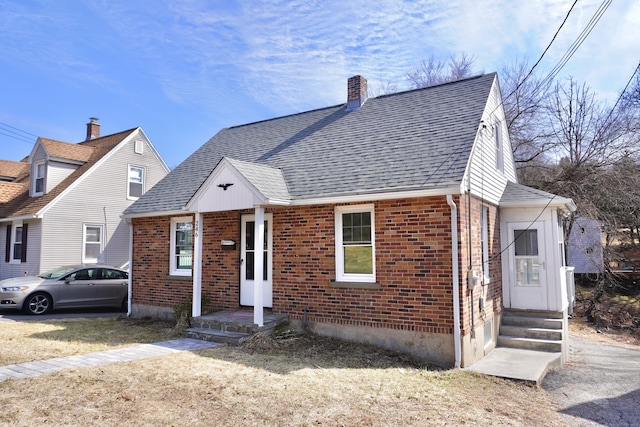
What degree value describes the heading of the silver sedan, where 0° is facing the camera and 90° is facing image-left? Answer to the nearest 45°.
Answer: approximately 45°

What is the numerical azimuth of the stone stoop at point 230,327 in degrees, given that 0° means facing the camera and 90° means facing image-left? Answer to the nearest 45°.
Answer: approximately 45°

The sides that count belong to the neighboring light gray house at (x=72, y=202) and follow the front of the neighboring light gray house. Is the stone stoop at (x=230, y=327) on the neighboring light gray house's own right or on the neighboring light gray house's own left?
on the neighboring light gray house's own left

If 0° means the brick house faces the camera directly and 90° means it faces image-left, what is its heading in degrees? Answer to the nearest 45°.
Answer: approximately 45°

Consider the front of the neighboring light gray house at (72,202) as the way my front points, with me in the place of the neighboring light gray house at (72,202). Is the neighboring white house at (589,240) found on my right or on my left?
on my left

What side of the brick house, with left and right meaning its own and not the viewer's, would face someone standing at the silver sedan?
right

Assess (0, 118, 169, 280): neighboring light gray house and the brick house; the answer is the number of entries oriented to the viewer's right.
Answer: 0

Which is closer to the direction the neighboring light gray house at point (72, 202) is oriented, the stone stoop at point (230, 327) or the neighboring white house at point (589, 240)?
the stone stoop

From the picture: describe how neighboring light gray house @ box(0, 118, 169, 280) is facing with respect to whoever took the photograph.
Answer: facing the viewer and to the left of the viewer
